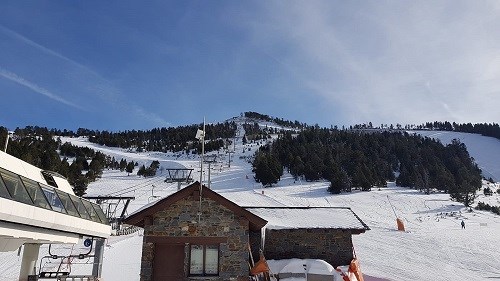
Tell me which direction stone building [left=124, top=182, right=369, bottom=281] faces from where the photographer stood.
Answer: facing the viewer
